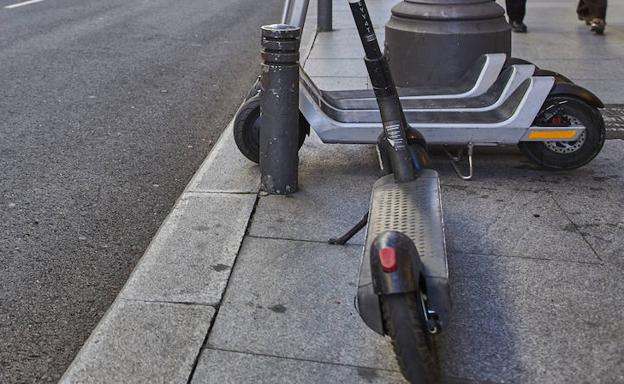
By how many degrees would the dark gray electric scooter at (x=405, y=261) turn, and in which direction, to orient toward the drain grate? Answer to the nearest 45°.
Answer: approximately 45° to its right

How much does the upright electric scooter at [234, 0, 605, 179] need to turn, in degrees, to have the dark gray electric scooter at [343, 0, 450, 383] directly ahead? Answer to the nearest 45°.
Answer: approximately 90° to its left

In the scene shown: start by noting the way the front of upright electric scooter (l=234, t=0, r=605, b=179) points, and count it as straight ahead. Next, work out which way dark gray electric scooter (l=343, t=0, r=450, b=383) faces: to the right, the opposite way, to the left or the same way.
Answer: to the right

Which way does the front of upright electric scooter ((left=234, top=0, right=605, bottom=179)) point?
to the viewer's left

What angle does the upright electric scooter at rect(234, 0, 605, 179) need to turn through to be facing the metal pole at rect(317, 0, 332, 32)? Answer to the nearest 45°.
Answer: approximately 90° to its right

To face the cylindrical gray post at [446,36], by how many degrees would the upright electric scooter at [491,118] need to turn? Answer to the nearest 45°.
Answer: approximately 90° to its right

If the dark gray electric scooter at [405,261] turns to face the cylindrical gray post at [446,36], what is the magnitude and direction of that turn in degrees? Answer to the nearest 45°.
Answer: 0° — it already faces it

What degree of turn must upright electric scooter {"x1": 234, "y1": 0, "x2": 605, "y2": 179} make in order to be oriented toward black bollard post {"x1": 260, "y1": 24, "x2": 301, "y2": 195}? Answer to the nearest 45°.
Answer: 0° — it already faces it

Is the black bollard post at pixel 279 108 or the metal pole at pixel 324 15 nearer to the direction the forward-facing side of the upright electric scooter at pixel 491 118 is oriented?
the black bollard post

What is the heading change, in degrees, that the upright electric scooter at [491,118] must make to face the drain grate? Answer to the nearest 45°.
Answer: approximately 135° to its right

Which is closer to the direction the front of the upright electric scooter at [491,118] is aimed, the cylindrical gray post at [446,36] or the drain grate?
the cylindrical gray post

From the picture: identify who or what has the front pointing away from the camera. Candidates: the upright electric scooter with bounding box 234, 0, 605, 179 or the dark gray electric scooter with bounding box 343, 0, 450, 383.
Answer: the dark gray electric scooter

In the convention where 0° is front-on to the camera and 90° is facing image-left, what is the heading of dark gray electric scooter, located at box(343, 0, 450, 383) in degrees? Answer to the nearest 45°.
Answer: approximately 180°

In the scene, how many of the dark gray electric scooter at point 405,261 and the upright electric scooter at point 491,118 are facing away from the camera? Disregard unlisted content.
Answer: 1
